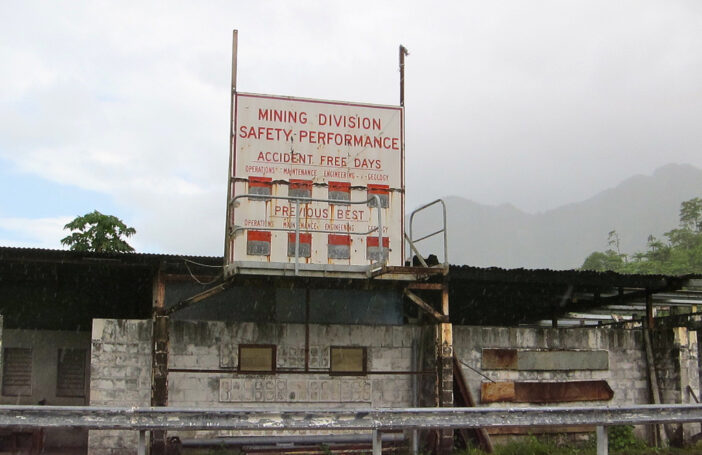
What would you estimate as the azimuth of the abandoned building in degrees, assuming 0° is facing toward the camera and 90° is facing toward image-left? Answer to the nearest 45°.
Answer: approximately 0°

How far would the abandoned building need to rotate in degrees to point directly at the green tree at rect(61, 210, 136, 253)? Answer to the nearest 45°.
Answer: approximately 135° to its right

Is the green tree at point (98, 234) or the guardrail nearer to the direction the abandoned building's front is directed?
the guardrail
